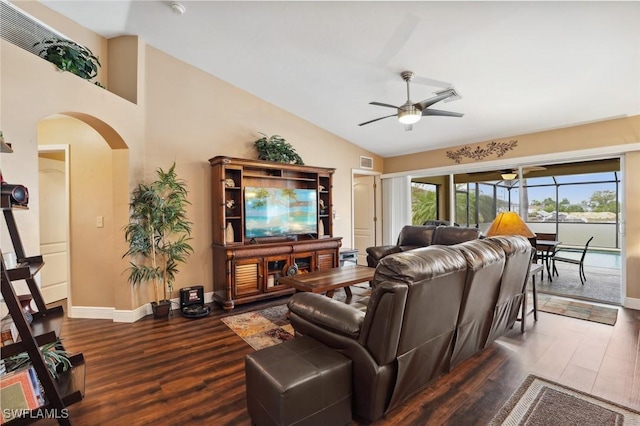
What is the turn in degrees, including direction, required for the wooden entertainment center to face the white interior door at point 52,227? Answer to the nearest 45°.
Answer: approximately 135° to its right

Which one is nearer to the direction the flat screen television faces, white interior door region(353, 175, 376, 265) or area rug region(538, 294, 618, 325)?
the area rug

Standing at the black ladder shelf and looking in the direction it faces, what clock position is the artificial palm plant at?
The artificial palm plant is roughly at 10 o'clock from the black ladder shelf.

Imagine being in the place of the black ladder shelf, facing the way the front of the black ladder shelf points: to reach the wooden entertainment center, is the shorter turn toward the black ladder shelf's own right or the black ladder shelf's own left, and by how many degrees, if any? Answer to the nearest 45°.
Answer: approximately 45° to the black ladder shelf's own left

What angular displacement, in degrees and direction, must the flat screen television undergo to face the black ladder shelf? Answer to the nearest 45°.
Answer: approximately 90° to its right

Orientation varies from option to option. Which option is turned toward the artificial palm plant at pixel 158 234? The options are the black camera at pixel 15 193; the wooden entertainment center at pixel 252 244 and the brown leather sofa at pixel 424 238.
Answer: the brown leather sofa

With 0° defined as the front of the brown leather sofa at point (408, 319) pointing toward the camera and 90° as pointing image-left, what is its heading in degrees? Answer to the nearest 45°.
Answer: approximately 135°

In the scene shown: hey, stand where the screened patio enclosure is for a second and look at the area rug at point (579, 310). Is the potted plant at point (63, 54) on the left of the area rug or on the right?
right

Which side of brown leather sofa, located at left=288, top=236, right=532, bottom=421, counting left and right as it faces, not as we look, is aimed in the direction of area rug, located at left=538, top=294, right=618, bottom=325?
right

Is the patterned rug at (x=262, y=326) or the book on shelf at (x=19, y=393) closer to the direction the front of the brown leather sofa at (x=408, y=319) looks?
the patterned rug

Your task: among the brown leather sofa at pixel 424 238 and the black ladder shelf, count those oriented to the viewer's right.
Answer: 1

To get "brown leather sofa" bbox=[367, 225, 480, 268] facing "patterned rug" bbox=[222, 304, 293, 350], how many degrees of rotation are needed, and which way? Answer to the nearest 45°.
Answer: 0° — it already faces it

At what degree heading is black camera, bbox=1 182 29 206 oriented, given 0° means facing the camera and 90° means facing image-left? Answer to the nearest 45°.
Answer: approximately 315°

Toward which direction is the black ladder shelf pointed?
to the viewer's right
